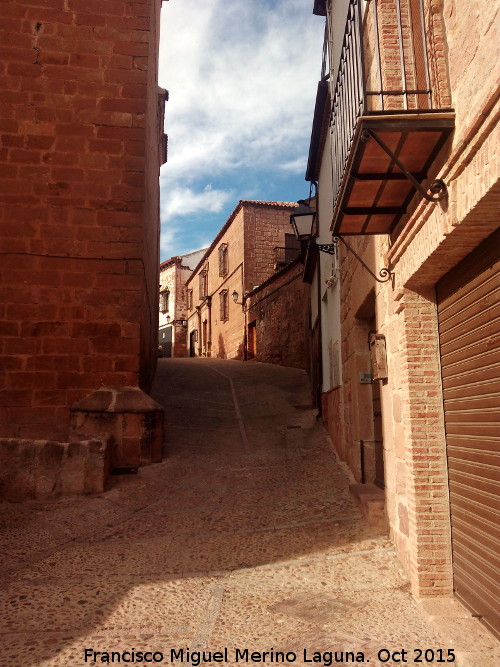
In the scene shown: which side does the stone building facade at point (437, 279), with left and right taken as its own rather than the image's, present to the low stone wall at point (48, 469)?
front

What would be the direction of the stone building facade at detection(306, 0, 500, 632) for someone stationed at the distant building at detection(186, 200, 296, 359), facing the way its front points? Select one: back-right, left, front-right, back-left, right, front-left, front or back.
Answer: front-left

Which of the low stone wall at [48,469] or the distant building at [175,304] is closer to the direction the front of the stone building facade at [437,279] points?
the low stone wall

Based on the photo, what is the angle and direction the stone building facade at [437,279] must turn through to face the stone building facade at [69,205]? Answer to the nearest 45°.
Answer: approximately 45° to its right

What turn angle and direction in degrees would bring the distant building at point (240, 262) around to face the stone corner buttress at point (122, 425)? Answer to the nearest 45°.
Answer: approximately 45° to its left

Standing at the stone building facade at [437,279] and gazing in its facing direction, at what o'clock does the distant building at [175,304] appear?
The distant building is roughly at 2 o'clock from the stone building facade.

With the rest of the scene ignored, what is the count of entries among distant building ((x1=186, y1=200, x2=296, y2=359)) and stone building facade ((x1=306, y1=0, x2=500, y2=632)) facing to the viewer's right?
0

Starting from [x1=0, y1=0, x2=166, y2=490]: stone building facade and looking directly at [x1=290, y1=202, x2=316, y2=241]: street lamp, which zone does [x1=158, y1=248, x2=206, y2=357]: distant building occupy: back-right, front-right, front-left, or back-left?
front-left

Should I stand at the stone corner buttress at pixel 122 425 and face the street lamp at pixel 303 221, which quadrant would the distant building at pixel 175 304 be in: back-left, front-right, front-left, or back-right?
front-left

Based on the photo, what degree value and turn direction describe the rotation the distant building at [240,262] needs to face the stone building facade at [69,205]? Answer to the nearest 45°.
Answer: approximately 45° to its left

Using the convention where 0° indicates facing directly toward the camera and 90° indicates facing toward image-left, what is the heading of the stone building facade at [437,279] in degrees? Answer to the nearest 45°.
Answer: approximately 90°

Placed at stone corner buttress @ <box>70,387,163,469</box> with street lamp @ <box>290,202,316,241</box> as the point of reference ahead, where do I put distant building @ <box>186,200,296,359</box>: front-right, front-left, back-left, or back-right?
front-left
